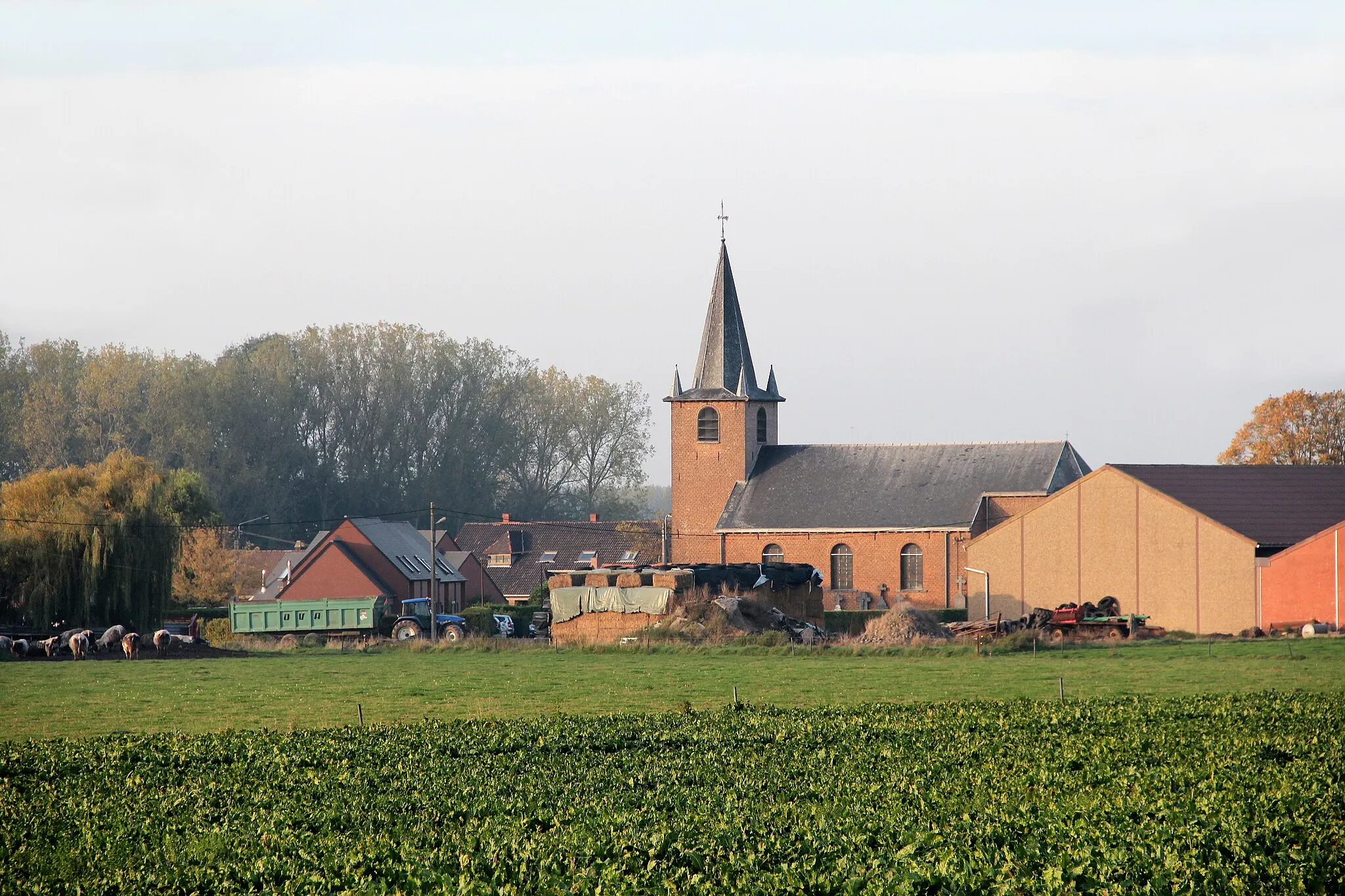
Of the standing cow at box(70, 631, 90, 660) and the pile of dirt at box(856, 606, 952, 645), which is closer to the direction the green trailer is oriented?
the pile of dirt

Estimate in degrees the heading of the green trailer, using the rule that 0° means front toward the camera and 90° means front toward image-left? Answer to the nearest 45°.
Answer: approximately 270°

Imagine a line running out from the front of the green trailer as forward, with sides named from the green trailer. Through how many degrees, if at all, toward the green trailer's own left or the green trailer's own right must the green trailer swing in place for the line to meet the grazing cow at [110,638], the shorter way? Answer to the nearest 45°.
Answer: approximately 135° to the green trailer's own right

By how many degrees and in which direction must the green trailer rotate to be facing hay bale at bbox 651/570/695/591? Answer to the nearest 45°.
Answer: approximately 45° to its right

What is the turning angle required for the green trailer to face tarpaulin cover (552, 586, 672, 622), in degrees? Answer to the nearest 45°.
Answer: approximately 45° to its right

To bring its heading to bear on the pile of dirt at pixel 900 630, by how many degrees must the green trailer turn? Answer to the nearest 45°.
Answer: approximately 45° to its right

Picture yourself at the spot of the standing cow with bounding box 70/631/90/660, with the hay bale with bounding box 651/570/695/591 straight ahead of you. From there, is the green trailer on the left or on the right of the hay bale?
left

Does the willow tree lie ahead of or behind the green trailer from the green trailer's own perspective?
behind

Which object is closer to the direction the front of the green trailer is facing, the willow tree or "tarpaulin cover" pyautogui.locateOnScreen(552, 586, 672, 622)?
the tarpaulin cover
